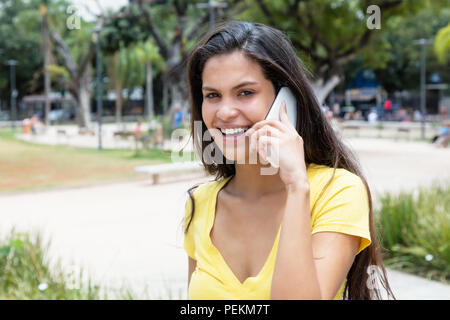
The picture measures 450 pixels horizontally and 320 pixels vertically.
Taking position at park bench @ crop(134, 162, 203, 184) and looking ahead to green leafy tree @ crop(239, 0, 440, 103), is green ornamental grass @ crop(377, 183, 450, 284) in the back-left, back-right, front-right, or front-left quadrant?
back-right

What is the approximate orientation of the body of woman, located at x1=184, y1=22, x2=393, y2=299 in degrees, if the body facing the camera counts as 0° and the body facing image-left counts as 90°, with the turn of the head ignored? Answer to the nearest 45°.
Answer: approximately 45°

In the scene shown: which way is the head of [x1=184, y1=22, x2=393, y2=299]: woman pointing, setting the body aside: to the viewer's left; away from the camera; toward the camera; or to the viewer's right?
toward the camera

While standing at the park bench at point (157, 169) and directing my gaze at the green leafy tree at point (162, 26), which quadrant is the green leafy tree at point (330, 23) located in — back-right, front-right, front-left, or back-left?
front-right

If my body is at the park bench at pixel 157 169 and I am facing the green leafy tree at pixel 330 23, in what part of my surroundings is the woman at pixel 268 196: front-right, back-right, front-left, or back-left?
back-right

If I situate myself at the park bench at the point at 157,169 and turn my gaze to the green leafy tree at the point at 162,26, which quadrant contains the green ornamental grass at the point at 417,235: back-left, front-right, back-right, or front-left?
back-right

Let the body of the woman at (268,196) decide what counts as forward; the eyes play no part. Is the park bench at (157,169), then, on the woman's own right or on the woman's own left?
on the woman's own right

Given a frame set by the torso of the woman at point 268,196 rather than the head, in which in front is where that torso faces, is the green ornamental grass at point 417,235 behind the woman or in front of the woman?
behind

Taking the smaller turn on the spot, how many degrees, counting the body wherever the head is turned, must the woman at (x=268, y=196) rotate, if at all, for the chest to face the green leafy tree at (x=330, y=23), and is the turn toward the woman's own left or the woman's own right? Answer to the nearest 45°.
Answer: approximately 135° to the woman's own right
